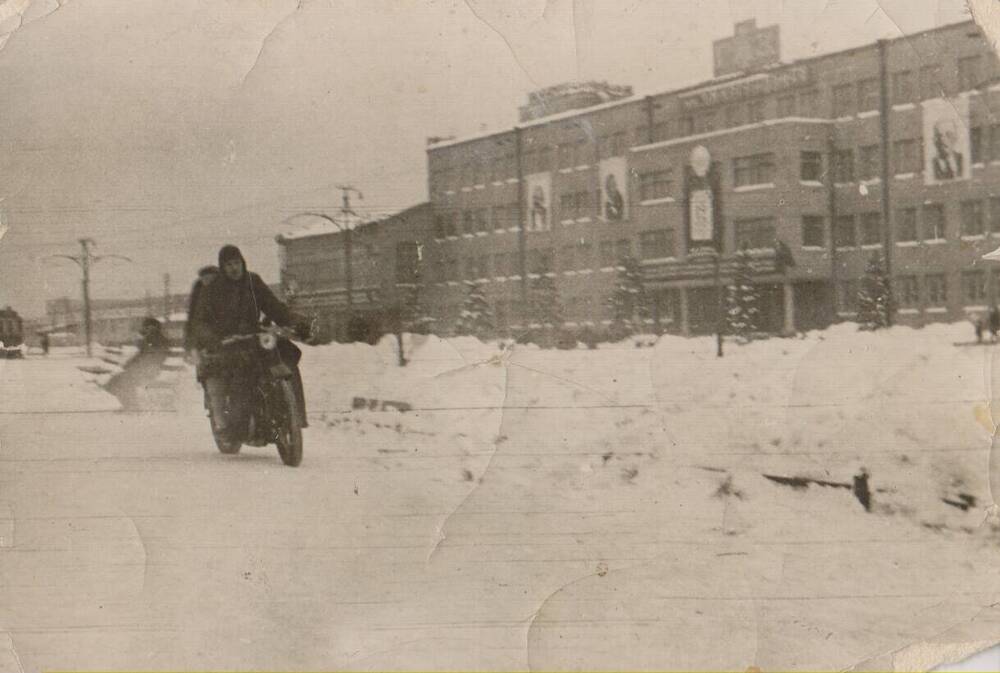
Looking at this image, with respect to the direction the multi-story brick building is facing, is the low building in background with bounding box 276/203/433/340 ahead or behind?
ahead

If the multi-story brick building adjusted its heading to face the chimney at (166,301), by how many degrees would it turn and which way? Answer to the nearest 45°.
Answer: approximately 45° to its right

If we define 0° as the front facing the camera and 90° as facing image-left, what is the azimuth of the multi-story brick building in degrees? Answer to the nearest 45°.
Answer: approximately 45°

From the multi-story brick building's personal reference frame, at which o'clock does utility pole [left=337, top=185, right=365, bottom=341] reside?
The utility pole is roughly at 1 o'clock from the multi-story brick building.

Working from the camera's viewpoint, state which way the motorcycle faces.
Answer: facing the viewer and to the right of the viewer

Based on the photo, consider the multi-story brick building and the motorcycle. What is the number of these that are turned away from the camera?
0
